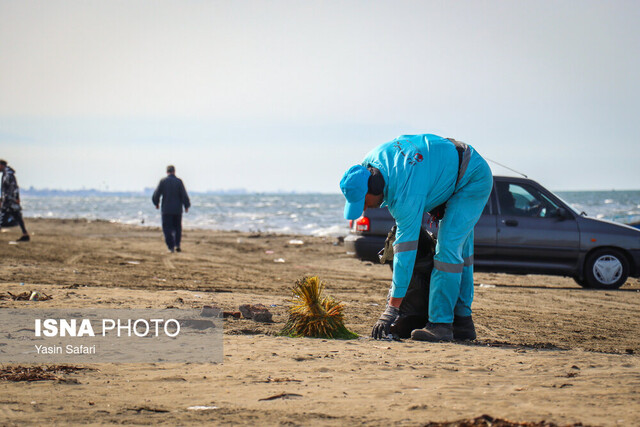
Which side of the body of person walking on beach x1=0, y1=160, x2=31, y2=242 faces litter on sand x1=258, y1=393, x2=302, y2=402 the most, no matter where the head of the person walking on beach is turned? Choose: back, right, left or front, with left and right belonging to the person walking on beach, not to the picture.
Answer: left

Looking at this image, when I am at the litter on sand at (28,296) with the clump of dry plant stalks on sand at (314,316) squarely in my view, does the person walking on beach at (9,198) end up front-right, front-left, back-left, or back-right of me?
back-left

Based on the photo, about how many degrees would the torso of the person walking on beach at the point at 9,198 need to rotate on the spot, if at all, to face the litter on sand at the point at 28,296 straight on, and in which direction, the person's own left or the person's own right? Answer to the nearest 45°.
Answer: approximately 90° to the person's own left

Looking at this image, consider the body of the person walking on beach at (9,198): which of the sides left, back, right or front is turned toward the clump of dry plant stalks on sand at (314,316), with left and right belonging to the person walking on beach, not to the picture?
left

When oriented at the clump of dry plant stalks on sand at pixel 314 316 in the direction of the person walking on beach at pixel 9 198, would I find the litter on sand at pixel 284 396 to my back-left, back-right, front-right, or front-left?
back-left

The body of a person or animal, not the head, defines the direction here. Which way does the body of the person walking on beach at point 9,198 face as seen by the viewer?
to the viewer's left
